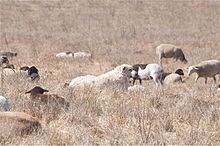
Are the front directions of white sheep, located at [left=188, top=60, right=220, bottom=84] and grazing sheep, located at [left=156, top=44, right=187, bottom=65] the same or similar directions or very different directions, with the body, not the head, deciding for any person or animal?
very different directions

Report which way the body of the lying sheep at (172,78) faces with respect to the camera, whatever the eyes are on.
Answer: to the viewer's right

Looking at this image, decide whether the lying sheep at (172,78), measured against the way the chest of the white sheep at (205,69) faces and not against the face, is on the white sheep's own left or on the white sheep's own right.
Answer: on the white sheep's own left

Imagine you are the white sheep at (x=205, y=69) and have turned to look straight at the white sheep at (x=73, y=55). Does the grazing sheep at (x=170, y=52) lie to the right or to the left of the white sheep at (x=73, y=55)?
right

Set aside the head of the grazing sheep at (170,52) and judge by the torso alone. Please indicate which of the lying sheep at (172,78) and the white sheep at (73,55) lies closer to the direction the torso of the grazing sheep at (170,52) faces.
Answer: the lying sheep

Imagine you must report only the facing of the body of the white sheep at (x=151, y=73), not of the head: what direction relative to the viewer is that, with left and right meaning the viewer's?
facing to the left of the viewer

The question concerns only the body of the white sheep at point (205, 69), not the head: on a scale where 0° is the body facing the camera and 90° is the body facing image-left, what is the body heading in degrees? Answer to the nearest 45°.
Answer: approximately 90°

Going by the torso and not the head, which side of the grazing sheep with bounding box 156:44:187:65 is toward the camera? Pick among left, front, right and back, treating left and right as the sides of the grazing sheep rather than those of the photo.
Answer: right

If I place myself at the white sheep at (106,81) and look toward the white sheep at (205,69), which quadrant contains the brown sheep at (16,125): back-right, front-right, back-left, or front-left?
back-right
